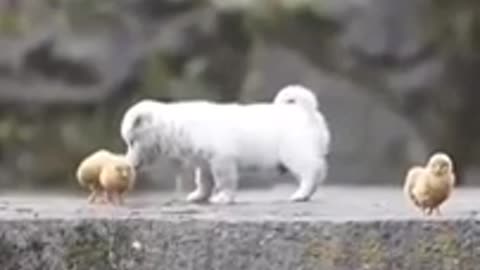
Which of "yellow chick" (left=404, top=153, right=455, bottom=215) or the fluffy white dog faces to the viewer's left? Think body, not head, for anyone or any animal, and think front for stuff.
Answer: the fluffy white dog

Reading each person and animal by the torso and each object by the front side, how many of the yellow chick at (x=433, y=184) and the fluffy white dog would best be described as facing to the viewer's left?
1

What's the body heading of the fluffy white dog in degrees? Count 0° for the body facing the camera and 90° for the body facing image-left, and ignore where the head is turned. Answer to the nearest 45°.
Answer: approximately 90°
